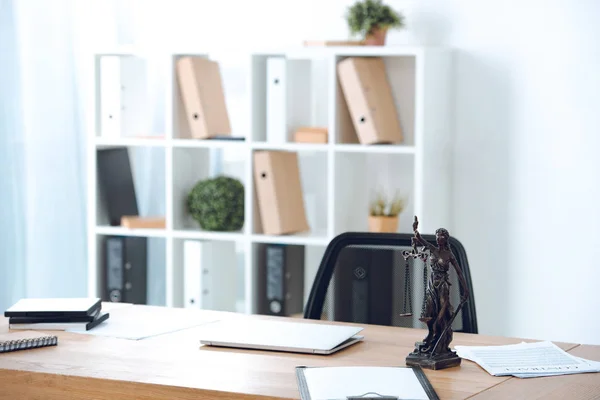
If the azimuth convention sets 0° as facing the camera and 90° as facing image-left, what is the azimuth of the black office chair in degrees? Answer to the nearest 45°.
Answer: approximately 0°

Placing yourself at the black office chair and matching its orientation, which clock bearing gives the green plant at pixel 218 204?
The green plant is roughly at 5 o'clock from the black office chair.

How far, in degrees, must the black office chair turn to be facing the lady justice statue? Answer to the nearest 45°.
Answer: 0° — it already faces it

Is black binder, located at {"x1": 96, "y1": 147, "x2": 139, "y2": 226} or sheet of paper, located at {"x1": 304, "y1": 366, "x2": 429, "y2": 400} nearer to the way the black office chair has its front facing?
the sheet of paper

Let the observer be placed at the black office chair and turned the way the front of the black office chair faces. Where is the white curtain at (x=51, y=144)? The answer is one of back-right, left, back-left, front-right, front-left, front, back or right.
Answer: back-right

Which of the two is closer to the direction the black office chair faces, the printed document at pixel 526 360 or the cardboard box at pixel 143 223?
the printed document

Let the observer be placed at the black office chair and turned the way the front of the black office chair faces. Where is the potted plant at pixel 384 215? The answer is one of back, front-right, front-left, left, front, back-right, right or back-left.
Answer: back

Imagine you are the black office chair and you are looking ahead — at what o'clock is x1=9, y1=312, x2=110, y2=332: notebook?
The notebook is roughly at 2 o'clock from the black office chair.

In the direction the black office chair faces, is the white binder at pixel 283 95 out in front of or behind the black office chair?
behind

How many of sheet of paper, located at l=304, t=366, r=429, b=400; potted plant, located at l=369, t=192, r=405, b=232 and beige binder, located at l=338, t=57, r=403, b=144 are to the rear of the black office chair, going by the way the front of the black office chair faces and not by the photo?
2

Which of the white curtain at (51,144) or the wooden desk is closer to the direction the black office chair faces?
the wooden desk
